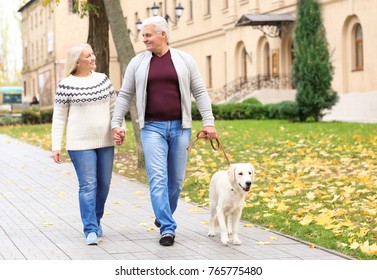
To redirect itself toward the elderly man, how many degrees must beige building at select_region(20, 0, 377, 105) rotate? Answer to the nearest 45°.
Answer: approximately 45° to its left

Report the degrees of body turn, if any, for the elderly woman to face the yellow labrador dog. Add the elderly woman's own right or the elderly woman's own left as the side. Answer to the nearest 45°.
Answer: approximately 90° to the elderly woman's own left

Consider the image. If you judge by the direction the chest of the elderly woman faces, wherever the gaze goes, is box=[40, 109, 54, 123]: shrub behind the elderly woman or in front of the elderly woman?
behind

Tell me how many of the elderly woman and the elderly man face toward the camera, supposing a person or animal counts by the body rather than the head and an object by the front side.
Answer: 2

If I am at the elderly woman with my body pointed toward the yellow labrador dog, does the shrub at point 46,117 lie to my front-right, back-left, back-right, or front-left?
back-left

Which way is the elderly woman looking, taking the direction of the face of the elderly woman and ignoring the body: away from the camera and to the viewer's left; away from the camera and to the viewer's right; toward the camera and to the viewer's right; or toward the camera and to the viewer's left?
toward the camera and to the viewer's right

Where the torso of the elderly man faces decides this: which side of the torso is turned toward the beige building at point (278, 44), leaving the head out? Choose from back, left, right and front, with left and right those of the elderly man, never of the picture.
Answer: back

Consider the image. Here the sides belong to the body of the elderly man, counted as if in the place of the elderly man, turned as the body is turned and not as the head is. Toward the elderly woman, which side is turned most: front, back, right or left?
right

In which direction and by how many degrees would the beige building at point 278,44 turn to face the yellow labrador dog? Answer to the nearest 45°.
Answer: approximately 45° to its left
